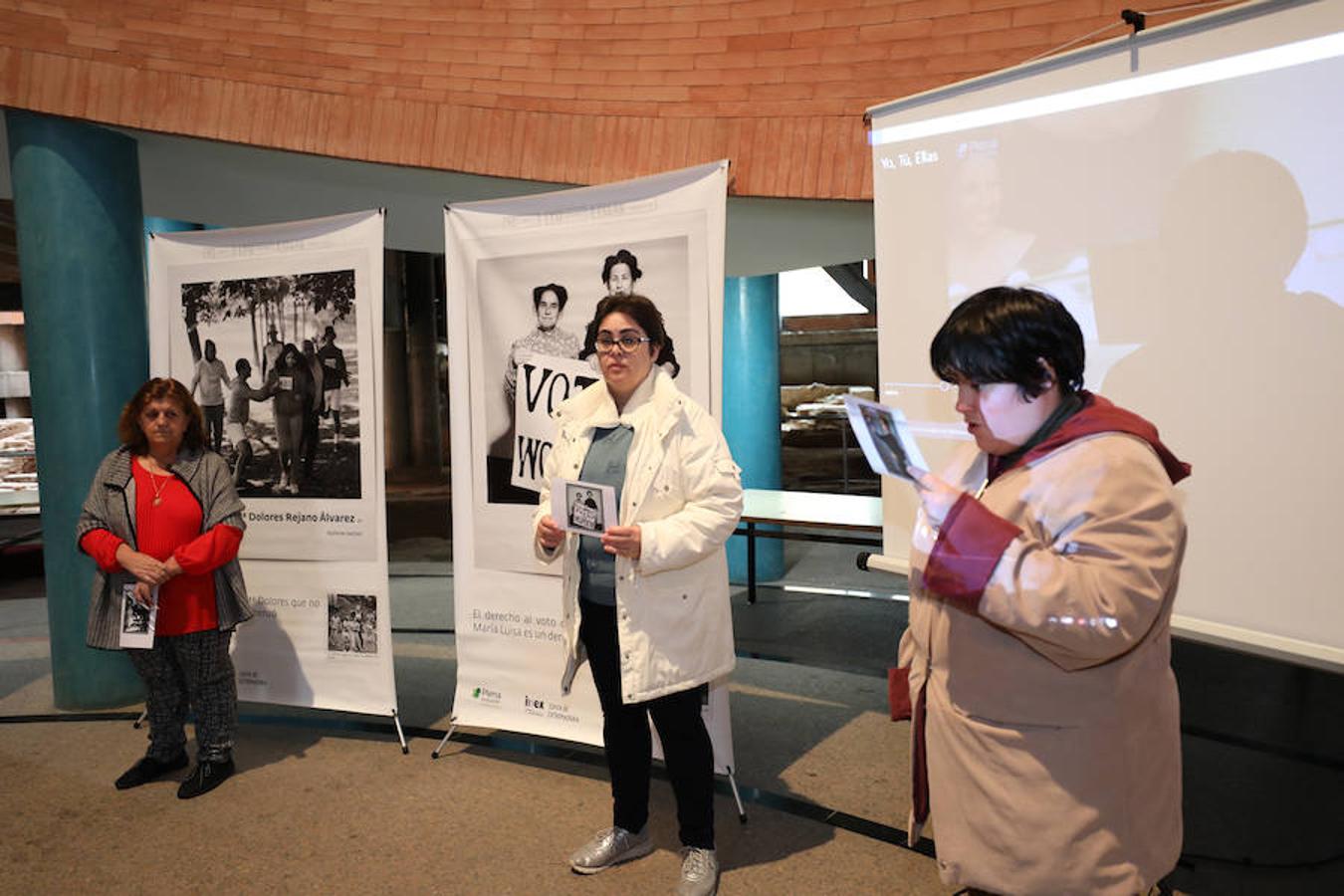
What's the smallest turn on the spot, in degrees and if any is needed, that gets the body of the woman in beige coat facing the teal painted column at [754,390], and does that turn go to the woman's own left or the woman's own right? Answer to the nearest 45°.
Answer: approximately 90° to the woman's own right

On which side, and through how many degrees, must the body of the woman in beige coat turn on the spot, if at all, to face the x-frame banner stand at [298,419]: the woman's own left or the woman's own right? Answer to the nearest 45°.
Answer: approximately 45° to the woman's own right

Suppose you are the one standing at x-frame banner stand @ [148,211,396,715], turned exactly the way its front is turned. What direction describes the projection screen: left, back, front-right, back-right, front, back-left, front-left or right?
left

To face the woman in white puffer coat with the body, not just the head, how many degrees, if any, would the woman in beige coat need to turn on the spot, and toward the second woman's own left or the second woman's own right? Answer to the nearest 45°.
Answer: approximately 45° to the second woman's own right

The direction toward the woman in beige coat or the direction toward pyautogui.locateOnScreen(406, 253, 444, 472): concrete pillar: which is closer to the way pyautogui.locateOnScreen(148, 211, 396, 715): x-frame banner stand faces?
the woman in beige coat

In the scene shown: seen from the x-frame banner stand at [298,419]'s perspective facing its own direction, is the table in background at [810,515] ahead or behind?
behind

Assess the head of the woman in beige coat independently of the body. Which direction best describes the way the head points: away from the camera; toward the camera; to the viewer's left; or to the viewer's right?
to the viewer's left
